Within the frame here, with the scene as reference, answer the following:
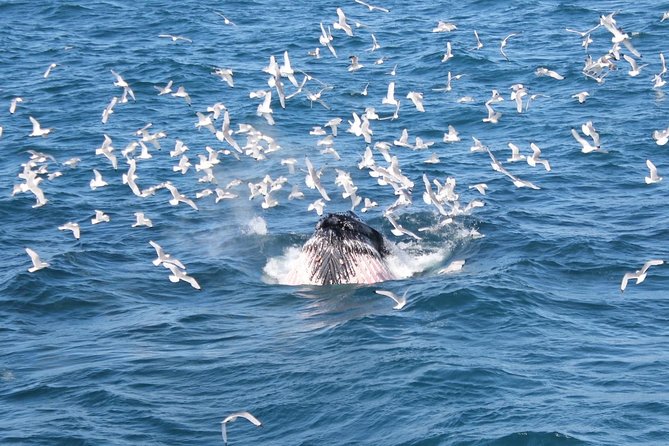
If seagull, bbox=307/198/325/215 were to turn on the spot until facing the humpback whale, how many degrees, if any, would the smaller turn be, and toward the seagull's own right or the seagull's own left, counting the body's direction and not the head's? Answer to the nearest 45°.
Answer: approximately 90° to the seagull's own right

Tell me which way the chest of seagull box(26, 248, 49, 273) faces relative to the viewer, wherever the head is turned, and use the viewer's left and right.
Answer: facing to the right of the viewer

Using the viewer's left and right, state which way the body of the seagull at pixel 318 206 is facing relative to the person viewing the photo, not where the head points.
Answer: facing to the right of the viewer

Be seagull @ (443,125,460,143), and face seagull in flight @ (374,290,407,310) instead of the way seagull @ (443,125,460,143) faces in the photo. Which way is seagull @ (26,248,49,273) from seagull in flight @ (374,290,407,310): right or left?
right

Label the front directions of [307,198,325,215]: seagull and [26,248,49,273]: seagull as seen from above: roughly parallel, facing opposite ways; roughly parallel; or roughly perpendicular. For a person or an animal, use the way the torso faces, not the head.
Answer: roughly parallel
